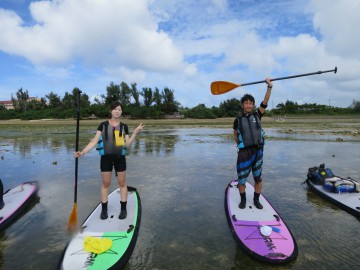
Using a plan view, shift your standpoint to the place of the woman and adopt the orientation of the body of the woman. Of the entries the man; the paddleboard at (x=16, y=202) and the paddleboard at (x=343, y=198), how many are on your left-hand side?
2

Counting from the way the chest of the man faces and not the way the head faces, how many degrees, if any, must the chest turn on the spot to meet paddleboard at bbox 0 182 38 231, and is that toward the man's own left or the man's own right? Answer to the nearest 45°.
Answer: approximately 90° to the man's own right

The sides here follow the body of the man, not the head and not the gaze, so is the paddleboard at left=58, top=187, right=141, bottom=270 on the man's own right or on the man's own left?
on the man's own right

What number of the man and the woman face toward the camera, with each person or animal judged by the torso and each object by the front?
2

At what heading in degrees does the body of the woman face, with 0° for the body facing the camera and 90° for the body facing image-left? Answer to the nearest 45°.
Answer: approximately 0°

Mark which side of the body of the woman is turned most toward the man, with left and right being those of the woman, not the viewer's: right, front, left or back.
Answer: left

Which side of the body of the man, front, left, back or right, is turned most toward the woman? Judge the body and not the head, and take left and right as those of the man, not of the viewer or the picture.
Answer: right

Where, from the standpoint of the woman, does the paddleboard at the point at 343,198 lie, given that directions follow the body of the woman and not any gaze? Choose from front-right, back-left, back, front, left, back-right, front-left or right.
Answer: left
